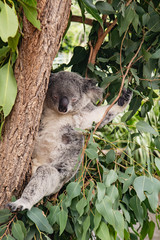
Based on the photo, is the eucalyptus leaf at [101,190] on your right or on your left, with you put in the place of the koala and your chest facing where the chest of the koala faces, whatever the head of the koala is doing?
on your left

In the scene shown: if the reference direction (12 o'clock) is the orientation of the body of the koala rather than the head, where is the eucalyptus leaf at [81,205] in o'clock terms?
The eucalyptus leaf is roughly at 10 o'clock from the koala.

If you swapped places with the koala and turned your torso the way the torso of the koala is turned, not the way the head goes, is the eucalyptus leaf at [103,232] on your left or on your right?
on your left

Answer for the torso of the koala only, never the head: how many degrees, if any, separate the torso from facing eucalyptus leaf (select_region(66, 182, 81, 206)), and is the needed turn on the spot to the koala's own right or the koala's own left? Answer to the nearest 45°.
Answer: approximately 45° to the koala's own left

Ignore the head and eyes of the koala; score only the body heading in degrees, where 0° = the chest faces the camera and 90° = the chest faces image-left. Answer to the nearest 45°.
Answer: approximately 45°

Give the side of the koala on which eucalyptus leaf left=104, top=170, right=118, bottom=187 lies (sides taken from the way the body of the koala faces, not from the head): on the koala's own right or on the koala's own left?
on the koala's own left
